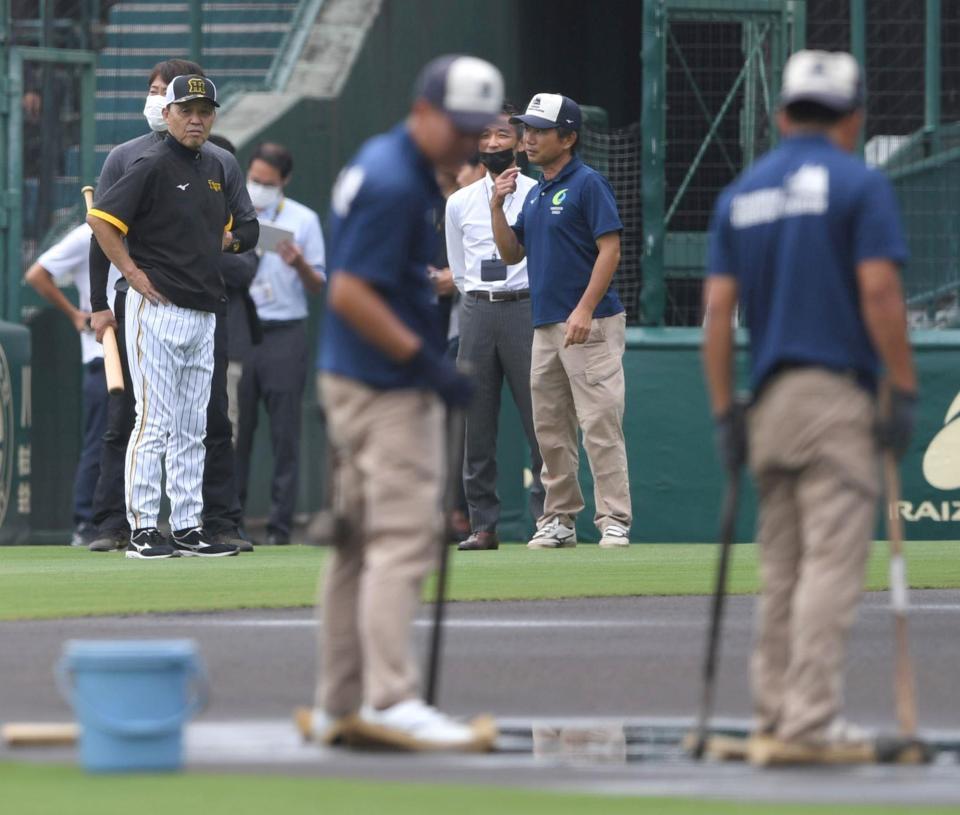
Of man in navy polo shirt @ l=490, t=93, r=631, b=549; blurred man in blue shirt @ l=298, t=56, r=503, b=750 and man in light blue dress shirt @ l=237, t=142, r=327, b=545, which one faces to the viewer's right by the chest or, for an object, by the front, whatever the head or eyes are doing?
the blurred man in blue shirt

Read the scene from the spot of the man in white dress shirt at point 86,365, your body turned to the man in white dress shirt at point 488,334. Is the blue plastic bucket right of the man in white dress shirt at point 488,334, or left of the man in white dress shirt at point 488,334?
right

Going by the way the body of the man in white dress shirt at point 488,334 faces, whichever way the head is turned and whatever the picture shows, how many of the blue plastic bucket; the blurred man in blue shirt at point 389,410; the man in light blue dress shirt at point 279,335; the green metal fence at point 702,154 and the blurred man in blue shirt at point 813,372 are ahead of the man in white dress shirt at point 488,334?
3

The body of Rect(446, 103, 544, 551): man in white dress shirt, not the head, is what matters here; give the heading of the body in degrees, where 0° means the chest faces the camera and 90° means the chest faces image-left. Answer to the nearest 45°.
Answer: approximately 0°

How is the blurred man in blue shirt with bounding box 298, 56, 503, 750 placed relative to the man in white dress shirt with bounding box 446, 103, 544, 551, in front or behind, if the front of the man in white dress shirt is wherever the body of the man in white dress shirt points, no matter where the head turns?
in front

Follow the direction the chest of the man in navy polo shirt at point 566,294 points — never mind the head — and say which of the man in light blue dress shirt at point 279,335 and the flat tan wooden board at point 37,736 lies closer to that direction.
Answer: the flat tan wooden board

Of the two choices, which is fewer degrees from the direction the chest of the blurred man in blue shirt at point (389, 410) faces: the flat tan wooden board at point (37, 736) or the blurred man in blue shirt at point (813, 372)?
the blurred man in blue shirt

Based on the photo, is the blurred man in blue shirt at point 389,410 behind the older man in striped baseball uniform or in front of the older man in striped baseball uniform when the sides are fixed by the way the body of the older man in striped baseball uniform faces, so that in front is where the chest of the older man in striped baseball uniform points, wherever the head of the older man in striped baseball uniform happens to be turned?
in front

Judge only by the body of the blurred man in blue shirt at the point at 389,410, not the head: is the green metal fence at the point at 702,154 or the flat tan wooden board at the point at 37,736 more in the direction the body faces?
the green metal fence

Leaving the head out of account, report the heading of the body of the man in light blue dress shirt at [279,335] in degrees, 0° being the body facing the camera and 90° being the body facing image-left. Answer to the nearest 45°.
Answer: approximately 45°

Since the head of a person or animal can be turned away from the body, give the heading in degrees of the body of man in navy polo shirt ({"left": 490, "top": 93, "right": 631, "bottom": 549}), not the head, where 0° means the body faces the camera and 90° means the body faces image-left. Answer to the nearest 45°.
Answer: approximately 45°
